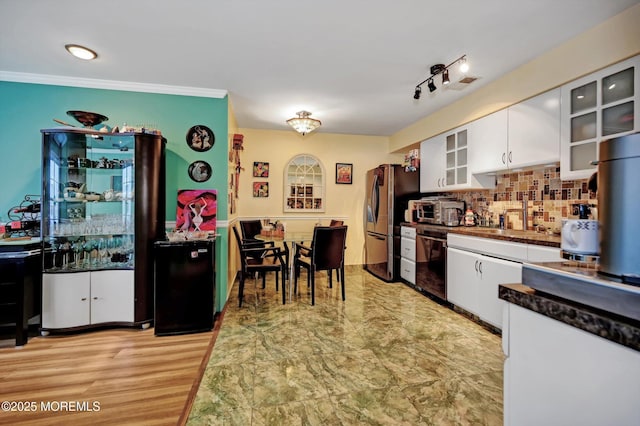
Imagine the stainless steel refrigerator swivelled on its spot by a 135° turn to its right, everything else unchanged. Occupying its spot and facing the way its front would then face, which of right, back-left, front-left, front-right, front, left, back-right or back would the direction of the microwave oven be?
back-right

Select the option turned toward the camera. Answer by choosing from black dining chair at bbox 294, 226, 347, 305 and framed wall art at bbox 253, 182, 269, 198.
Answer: the framed wall art

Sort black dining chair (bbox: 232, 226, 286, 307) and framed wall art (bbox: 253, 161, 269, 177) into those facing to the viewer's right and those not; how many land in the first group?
1

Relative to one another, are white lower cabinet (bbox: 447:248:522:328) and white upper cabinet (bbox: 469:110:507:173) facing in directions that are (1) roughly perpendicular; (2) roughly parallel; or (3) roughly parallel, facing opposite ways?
roughly parallel

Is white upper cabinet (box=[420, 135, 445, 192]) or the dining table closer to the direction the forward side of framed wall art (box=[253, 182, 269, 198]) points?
the dining table

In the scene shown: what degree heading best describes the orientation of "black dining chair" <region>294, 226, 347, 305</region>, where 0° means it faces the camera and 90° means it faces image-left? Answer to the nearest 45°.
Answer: approximately 135°

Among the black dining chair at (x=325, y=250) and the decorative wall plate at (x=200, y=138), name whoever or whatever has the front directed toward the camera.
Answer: the decorative wall plate

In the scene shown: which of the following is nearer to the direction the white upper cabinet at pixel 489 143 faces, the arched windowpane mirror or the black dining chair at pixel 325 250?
the black dining chair

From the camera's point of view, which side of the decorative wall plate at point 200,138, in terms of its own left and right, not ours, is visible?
front

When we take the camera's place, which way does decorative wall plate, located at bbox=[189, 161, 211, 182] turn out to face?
facing the viewer

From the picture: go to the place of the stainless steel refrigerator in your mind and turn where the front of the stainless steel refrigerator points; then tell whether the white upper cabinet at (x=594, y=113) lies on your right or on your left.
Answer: on your left

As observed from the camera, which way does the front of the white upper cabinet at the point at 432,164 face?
facing the viewer and to the left of the viewer

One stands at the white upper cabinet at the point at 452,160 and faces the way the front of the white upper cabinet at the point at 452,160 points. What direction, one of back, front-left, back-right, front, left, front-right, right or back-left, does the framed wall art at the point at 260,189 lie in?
front-right

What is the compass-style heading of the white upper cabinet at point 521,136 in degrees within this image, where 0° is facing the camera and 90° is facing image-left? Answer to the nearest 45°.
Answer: approximately 45°

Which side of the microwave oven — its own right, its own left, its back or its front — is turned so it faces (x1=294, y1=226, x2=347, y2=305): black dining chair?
front

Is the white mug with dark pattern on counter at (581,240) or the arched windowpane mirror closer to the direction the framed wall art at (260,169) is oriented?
the white mug with dark pattern on counter

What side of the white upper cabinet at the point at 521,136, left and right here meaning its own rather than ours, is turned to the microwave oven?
right
